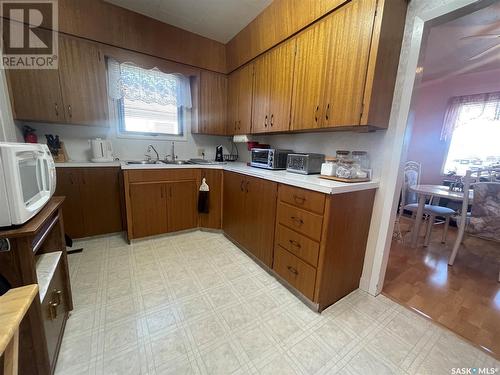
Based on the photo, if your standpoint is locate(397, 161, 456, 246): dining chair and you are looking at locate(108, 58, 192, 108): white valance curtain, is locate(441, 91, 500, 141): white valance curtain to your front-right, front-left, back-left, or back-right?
back-right

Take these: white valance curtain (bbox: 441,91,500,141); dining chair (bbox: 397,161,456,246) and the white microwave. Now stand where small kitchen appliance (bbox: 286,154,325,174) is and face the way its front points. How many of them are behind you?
2

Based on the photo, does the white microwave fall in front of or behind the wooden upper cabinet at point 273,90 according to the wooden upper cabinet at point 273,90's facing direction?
in front

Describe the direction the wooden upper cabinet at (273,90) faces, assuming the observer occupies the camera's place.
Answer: facing the viewer and to the left of the viewer

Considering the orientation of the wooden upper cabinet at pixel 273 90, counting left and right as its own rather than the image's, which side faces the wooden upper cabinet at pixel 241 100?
right

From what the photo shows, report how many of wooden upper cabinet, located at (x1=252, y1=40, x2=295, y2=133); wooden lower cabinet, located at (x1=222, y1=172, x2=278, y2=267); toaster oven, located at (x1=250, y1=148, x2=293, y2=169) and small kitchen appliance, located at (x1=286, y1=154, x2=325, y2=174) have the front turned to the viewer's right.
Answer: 0

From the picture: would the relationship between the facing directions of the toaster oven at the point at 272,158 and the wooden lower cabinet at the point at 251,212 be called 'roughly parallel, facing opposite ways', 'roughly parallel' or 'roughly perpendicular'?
roughly parallel

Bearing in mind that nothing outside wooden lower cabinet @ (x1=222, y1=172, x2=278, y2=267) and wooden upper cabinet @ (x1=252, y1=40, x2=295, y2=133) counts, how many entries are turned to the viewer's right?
0

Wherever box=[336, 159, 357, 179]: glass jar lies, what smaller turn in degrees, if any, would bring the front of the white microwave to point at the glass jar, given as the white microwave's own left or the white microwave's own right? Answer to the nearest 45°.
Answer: approximately 45° to the white microwave's own left

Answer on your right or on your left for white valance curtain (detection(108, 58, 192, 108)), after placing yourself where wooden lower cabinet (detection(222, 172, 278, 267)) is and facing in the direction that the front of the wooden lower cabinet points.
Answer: on your right

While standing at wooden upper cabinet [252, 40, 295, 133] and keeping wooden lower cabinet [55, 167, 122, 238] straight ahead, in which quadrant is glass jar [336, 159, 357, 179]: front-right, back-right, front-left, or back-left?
back-left

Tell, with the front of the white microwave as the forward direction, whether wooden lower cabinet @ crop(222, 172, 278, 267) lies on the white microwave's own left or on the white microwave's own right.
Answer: on the white microwave's own left

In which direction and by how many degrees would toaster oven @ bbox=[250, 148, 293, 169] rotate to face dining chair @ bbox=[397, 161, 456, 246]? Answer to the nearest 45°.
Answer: approximately 180°

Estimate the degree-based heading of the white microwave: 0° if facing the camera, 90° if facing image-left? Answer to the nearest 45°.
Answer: approximately 315°
